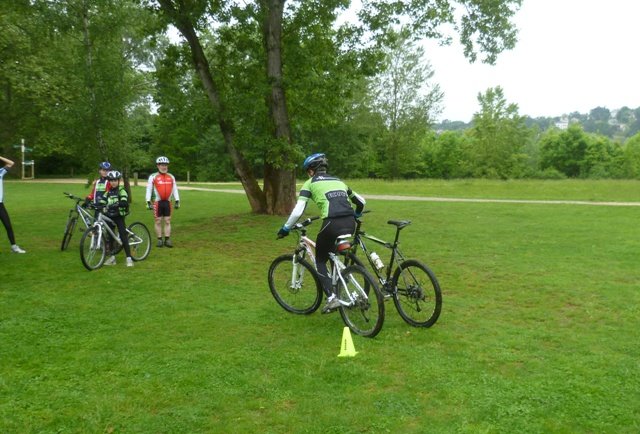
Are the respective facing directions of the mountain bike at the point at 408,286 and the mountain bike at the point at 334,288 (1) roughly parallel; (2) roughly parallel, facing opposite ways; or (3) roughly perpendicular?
roughly parallel

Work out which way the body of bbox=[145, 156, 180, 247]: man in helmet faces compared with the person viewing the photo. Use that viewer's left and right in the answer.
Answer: facing the viewer

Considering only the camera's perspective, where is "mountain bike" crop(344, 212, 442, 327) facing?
facing away from the viewer and to the left of the viewer

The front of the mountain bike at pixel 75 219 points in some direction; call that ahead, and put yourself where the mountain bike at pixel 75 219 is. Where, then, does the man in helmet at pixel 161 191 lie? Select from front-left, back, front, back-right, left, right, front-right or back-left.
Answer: back-left

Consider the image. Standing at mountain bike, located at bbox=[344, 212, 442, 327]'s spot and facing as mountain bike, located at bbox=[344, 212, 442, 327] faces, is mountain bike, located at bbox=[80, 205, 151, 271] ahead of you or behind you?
ahead

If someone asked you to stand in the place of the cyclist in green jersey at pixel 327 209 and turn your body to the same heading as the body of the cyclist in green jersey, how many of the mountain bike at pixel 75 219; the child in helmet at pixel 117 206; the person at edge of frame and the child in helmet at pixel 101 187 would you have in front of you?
4

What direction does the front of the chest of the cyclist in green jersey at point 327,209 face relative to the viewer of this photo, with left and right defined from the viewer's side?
facing away from the viewer and to the left of the viewer

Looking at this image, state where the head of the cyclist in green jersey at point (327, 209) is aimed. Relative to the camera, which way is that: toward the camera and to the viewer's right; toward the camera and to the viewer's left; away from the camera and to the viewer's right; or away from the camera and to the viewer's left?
away from the camera and to the viewer's left

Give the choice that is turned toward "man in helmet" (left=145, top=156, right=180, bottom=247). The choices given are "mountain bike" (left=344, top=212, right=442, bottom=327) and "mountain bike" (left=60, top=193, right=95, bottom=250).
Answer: "mountain bike" (left=344, top=212, right=442, bottom=327)

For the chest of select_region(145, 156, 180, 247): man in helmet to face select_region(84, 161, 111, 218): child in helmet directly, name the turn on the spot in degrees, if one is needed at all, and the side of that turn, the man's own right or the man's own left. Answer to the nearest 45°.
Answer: approximately 45° to the man's own right

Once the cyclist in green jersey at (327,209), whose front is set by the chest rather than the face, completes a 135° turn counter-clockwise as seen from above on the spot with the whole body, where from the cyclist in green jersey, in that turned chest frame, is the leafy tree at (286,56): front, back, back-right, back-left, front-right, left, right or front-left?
back

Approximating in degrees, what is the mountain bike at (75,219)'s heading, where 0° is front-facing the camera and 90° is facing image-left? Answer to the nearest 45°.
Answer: approximately 45°

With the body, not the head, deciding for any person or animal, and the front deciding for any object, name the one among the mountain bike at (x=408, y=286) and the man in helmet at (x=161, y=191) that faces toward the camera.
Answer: the man in helmet

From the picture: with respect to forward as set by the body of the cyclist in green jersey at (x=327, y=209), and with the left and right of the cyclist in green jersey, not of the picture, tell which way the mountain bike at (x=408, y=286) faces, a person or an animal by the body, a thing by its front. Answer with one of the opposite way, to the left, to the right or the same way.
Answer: the same way

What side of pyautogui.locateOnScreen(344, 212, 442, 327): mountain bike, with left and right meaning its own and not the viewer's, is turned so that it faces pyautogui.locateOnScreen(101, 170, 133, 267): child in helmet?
front

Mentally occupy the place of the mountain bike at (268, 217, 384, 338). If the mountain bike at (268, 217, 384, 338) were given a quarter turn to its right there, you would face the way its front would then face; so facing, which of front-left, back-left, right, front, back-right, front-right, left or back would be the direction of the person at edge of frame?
left

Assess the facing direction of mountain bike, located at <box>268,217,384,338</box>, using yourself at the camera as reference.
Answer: facing away from the viewer and to the left of the viewer

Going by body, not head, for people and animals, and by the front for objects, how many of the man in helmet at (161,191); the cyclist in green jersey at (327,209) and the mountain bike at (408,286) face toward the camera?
1
